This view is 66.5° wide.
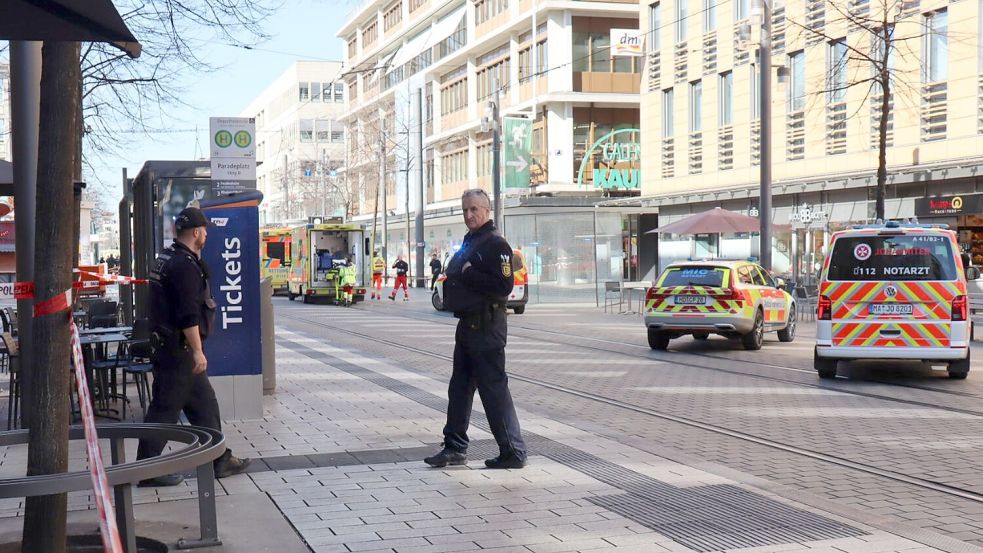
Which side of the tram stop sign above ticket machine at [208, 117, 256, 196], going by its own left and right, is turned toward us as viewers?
front

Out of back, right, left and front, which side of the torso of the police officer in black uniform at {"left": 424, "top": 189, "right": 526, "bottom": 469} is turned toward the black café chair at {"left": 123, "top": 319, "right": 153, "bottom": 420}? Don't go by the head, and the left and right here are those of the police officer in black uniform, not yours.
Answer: right

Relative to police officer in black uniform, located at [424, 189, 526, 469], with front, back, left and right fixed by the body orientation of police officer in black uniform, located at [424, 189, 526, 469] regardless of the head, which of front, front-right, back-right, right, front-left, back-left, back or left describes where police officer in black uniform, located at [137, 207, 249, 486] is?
front-right

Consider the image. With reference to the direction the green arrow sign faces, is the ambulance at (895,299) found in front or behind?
in front

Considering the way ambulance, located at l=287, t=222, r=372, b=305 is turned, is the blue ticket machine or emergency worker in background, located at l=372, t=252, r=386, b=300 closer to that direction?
the emergency worker in background

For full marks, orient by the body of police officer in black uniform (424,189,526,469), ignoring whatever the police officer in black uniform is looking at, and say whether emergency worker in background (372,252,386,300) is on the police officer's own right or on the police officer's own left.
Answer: on the police officer's own right

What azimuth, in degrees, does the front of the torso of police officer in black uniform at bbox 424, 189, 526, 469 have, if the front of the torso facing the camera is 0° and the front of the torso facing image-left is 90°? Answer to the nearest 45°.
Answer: approximately 45°

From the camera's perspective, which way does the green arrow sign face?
toward the camera

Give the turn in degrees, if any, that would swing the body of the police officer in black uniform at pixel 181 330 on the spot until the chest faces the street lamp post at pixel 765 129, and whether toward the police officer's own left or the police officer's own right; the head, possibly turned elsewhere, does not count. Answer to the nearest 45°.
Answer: approximately 45° to the police officer's own left

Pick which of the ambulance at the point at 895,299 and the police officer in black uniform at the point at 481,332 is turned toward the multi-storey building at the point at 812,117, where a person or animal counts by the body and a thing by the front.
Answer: the ambulance

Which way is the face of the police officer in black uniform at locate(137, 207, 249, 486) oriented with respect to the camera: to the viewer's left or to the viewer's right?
to the viewer's right

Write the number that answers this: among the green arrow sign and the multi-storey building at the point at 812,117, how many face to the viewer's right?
0
